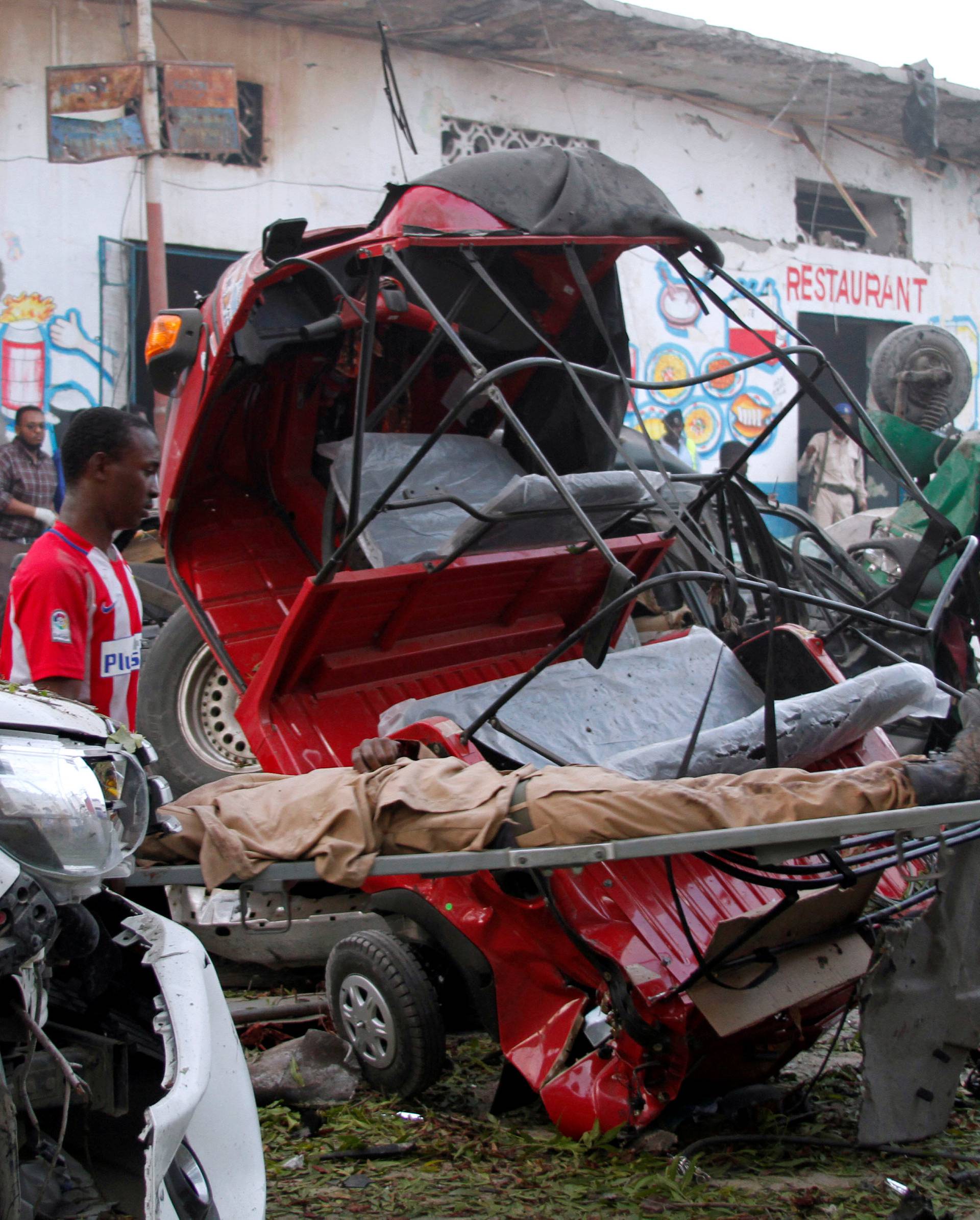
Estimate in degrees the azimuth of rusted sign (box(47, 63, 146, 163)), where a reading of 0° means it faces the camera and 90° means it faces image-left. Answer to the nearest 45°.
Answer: approximately 0°

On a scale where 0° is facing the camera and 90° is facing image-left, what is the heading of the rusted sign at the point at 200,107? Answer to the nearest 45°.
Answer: approximately 0°

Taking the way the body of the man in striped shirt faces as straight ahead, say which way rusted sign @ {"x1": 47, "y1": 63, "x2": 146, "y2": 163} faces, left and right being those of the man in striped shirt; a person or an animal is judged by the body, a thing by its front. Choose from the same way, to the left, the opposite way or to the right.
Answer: to the right

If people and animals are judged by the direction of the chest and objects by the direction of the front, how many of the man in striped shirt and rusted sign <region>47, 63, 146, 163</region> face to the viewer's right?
1

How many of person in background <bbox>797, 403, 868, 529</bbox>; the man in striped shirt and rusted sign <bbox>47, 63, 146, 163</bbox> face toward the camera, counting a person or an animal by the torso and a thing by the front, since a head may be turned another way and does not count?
2

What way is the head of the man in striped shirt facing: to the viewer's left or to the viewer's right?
to the viewer's right

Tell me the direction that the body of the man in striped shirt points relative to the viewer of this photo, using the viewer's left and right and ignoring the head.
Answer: facing to the right of the viewer

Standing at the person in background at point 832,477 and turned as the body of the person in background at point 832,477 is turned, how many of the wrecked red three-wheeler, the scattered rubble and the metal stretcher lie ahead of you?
3

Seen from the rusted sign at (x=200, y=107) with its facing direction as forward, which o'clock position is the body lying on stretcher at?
The body lying on stretcher is roughly at 12 o'clock from the rusted sign.
